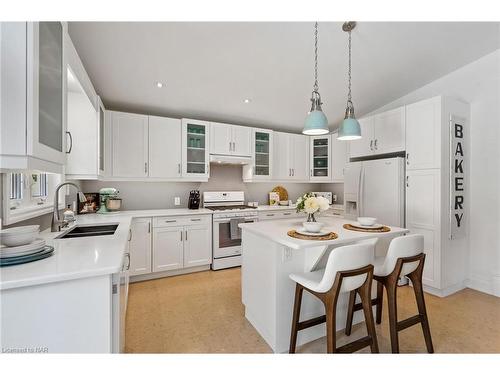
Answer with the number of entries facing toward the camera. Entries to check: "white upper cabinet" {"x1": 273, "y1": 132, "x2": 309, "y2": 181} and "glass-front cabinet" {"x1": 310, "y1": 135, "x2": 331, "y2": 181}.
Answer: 2

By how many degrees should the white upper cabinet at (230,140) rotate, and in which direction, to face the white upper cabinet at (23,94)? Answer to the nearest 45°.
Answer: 0° — it already faces it

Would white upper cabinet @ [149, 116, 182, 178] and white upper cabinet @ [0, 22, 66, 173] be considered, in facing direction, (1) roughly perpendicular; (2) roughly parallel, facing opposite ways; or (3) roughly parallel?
roughly perpendicular

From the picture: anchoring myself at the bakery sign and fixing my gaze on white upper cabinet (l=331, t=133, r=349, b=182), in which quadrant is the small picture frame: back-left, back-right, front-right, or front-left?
front-left

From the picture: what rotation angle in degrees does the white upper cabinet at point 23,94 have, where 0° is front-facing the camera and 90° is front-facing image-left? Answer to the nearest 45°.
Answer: approximately 315°

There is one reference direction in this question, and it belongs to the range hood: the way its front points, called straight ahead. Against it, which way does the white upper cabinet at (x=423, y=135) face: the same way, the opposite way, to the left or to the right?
to the right

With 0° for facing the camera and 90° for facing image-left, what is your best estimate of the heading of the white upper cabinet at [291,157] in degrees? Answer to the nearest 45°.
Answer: approximately 0°

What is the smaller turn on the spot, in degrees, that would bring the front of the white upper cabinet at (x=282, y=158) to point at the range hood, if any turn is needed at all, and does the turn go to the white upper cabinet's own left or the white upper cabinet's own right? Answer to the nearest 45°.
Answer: approximately 45° to the white upper cabinet's own right

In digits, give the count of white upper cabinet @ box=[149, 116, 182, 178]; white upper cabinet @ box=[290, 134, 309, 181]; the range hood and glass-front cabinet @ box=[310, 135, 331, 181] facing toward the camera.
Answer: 4

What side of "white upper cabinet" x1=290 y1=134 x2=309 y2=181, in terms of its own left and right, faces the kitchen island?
front

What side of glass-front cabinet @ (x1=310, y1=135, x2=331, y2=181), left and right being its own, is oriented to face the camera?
front

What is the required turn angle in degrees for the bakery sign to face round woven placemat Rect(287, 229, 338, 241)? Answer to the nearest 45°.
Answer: approximately 45° to its right

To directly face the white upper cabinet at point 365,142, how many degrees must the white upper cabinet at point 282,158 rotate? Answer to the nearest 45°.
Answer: approximately 45° to its left

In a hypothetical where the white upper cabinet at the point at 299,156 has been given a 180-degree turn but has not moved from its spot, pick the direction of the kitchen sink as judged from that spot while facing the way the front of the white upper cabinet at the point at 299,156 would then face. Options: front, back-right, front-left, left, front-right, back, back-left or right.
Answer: back-left

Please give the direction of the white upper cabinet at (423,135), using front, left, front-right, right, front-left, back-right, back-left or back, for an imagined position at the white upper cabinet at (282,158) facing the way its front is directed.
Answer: front-left

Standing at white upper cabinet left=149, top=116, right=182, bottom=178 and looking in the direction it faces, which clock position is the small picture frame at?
The small picture frame is roughly at 3 o'clock from the white upper cabinet.

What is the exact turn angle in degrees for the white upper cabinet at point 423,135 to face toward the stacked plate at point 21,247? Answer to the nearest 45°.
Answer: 0° — it already faces it

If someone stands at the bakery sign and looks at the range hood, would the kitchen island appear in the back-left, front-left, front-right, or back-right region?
front-left
